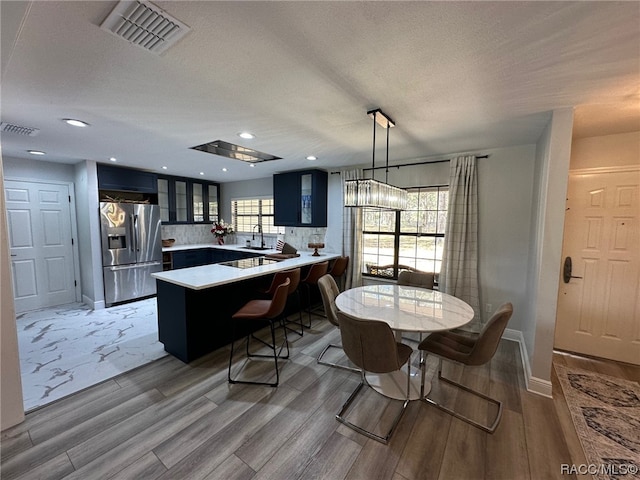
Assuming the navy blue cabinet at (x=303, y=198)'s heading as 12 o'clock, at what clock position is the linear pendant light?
The linear pendant light is roughly at 10 o'clock from the navy blue cabinet.

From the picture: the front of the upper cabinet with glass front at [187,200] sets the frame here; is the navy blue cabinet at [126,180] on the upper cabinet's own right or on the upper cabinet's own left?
on the upper cabinet's own right

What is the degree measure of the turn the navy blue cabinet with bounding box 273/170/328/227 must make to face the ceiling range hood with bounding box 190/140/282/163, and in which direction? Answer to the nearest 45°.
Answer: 0° — it already faces it

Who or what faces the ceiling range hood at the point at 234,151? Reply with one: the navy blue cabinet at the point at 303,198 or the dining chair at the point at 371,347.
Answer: the navy blue cabinet

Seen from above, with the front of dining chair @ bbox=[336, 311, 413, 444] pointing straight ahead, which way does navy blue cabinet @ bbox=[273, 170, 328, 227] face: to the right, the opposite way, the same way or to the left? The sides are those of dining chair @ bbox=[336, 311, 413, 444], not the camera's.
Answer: the opposite way
